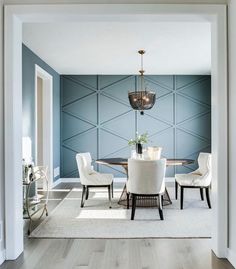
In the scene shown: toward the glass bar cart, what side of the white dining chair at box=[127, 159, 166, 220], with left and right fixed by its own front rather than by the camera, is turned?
left

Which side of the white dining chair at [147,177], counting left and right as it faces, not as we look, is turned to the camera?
back
